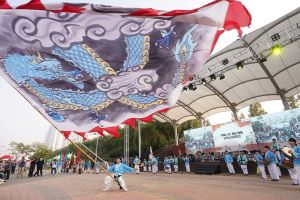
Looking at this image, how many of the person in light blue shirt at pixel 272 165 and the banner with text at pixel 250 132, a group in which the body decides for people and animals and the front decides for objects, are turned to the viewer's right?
0

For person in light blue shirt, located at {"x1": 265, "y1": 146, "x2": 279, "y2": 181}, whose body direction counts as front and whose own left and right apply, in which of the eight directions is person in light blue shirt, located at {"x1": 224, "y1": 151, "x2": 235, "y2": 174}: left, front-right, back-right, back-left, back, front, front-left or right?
front-right

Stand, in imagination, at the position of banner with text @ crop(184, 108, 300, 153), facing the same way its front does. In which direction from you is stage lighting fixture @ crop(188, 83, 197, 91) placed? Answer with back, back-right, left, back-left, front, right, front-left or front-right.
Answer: front

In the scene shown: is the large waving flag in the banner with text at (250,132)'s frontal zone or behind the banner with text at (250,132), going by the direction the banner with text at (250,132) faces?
frontal zone

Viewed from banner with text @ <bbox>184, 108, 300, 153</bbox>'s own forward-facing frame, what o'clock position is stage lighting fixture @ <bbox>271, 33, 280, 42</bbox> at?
The stage lighting fixture is roughly at 10 o'clock from the banner with text.

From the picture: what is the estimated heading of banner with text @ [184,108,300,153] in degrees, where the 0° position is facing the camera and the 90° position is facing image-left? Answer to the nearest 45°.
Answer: approximately 45°

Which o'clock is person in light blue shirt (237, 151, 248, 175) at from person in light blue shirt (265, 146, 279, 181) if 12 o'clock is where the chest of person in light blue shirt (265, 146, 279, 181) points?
person in light blue shirt (237, 151, 248, 175) is roughly at 2 o'clock from person in light blue shirt (265, 146, 279, 181).
